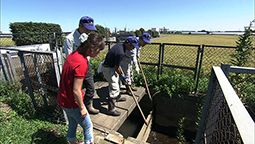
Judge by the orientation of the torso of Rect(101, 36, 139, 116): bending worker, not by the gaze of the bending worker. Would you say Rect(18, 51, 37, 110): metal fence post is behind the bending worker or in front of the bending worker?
behind

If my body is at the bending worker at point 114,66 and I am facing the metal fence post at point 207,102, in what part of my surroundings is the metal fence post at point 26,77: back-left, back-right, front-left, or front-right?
back-right

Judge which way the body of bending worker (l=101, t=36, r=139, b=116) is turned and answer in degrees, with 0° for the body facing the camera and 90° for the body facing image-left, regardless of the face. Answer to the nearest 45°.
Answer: approximately 270°

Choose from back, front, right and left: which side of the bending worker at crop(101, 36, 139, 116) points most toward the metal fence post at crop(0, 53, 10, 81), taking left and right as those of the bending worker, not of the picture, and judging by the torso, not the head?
back

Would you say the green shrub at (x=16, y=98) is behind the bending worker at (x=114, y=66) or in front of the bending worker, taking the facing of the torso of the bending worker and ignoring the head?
behind
